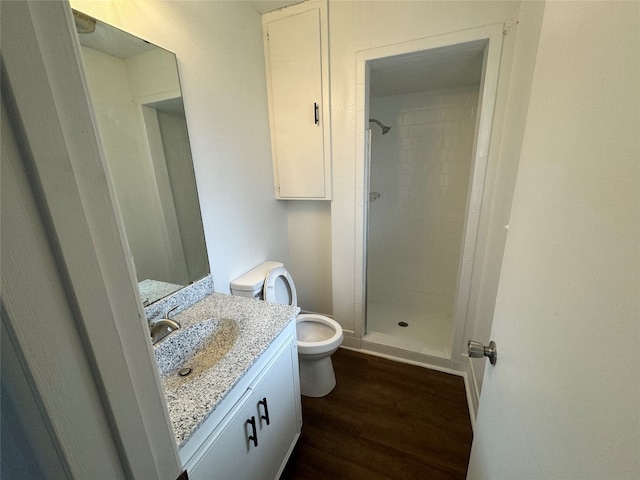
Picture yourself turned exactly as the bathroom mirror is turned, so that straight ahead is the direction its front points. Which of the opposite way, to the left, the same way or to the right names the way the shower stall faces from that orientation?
to the right

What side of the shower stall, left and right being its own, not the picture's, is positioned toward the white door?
front

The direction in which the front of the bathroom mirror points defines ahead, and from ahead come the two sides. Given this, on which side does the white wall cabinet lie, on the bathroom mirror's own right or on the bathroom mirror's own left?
on the bathroom mirror's own left

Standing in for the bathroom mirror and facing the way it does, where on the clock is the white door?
The white door is roughly at 1 o'clock from the bathroom mirror.

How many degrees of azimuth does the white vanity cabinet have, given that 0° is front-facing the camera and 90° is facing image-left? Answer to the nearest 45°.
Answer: approximately 315°

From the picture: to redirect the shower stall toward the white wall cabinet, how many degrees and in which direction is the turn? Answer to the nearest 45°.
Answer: approximately 45° to its right

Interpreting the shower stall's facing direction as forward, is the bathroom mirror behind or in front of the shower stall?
in front

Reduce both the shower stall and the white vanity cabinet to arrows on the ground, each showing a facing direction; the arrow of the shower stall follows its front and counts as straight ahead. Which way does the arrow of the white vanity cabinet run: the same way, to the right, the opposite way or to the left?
to the left

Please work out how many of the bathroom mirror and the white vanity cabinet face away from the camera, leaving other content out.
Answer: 0

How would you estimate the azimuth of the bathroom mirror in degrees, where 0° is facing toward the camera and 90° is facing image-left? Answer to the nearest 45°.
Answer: approximately 315°
